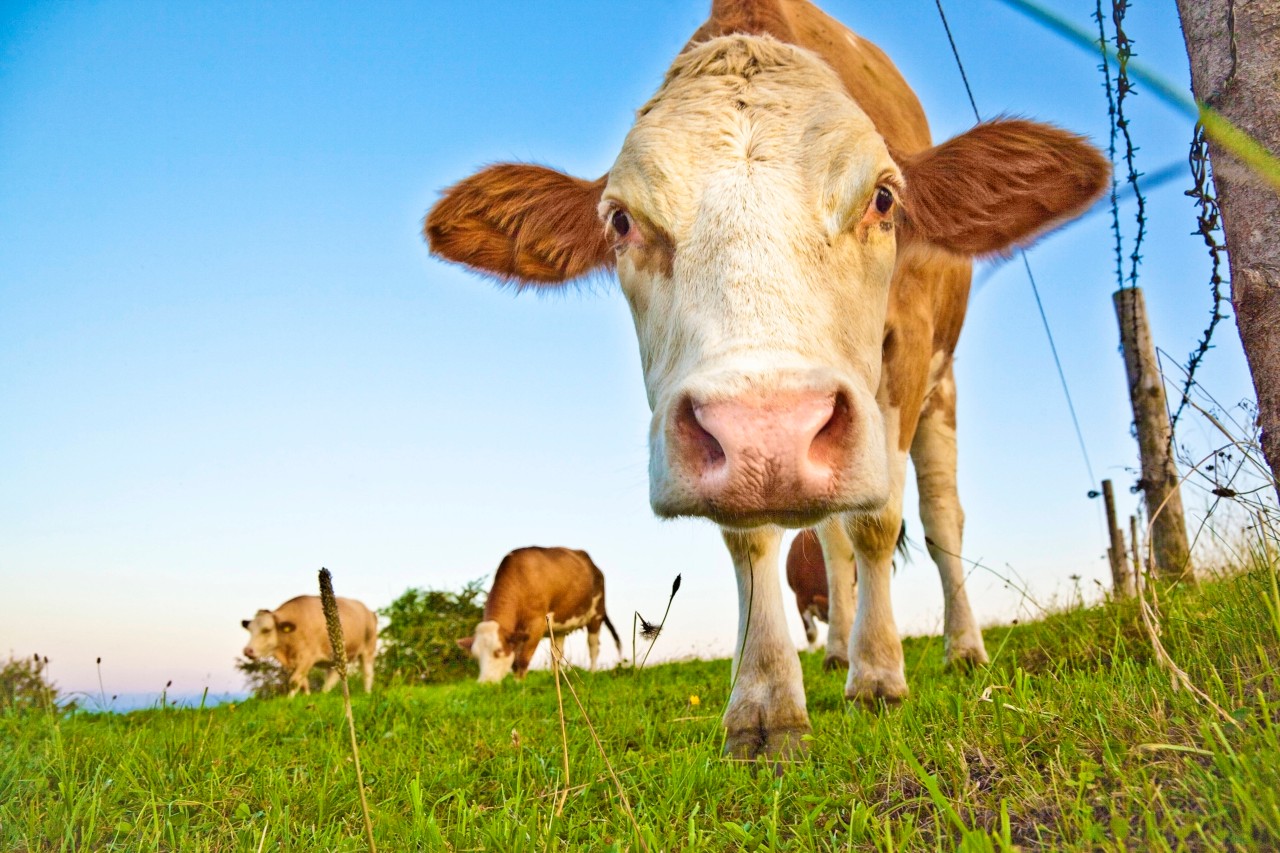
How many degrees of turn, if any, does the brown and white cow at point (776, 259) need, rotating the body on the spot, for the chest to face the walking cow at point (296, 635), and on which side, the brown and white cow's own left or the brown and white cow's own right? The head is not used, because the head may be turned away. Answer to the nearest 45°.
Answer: approximately 135° to the brown and white cow's own right

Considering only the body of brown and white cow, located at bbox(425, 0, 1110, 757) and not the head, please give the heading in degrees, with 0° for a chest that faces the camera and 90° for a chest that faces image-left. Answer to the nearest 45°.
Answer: approximately 0°

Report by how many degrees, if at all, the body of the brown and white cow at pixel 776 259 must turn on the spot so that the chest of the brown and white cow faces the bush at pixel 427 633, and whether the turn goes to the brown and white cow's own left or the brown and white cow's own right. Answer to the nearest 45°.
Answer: approximately 135° to the brown and white cow's own right

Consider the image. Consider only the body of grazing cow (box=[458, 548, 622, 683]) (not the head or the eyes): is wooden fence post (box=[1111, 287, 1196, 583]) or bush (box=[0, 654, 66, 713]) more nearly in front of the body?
the bush

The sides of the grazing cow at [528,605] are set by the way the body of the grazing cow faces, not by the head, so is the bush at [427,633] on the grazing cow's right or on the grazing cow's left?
on the grazing cow's right

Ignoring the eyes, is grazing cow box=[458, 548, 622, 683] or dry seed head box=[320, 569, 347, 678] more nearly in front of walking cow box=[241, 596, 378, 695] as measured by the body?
the dry seed head
